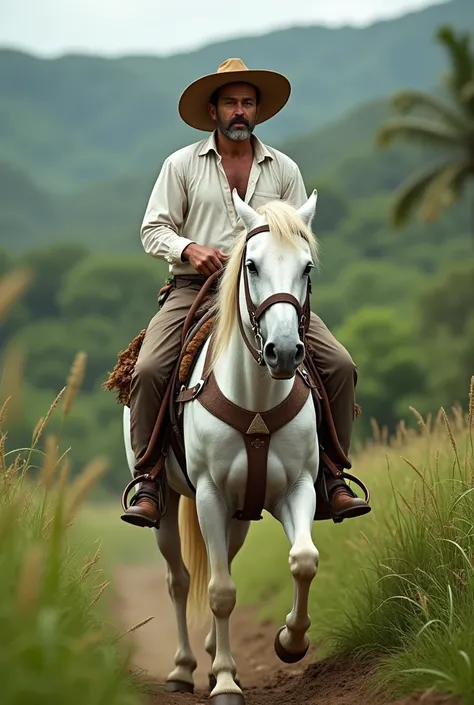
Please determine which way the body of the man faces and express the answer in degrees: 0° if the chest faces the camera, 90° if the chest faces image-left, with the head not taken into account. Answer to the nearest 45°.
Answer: approximately 0°
